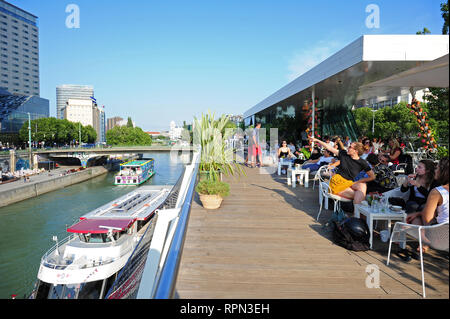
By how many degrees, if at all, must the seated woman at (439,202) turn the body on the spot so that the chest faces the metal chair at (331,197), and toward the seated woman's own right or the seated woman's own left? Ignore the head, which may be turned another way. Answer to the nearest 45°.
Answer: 0° — they already face it

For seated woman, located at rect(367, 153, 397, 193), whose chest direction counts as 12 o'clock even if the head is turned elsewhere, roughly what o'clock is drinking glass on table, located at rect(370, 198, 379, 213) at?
The drinking glass on table is roughly at 9 o'clock from the seated woman.

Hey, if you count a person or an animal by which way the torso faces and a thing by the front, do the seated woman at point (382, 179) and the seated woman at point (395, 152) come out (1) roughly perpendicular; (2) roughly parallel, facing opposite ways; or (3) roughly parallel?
roughly parallel

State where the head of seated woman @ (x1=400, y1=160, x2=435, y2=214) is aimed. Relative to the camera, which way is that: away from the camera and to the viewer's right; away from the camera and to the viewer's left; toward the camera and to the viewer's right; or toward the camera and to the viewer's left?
toward the camera and to the viewer's left

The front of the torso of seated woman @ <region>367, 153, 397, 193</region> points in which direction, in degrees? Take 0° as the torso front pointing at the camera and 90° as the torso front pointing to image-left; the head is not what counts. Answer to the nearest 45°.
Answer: approximately 90°

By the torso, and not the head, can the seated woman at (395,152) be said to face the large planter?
no

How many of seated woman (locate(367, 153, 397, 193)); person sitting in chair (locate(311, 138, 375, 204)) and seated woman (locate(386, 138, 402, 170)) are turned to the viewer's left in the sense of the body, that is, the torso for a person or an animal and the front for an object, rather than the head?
2
